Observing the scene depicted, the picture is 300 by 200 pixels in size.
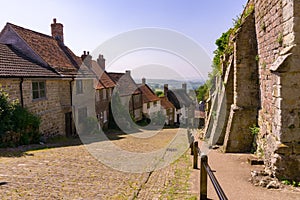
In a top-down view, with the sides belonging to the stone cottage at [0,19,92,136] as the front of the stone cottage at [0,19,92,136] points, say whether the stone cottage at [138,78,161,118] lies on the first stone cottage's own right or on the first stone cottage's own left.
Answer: on the first stone cottage's own left

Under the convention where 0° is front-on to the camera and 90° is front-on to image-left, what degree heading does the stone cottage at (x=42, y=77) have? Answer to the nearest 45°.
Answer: approximately 315°

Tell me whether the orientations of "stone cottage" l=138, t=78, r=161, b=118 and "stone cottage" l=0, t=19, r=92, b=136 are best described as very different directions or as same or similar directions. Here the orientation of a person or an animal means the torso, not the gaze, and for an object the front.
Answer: same or similar directions

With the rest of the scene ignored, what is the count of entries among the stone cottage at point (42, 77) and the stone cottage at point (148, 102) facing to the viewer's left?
0

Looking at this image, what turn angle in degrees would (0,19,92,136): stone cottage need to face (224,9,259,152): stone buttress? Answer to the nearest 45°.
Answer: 0° — it already faces it

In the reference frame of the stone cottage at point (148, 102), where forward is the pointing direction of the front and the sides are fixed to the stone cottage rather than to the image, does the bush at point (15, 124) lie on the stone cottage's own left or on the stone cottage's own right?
on the stone cottage's own right

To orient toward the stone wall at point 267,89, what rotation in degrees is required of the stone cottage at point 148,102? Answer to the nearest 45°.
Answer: approximately 45° to its right

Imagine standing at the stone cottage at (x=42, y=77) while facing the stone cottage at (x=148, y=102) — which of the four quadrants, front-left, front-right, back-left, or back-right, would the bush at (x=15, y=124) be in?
back-right

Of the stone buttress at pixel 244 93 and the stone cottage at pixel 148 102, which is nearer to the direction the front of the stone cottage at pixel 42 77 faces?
the stone buttress

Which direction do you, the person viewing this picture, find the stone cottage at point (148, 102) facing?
facing the viewer and to the right of the viewer
